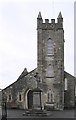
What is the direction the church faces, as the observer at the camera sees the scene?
facing the viewer
